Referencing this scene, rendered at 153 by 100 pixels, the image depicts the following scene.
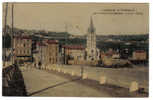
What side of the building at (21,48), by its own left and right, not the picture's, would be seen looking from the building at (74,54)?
left

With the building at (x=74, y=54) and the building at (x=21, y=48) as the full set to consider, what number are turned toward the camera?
2

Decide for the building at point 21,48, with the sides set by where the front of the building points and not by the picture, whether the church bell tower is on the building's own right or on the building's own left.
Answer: on the building's own left

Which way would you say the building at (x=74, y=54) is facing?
toward the camera

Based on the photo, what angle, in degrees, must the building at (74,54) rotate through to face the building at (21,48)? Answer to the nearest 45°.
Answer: approximately 90° to its right

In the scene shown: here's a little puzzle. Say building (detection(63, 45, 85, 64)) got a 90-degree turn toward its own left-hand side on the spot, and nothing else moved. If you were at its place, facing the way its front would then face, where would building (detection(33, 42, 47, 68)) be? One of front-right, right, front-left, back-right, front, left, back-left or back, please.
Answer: back

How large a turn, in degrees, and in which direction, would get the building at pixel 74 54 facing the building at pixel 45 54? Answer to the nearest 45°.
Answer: approximately 90° to its right
